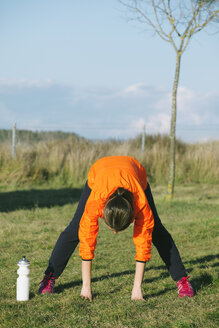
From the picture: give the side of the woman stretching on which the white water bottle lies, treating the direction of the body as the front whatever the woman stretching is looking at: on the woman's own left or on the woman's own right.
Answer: on the woman's own right

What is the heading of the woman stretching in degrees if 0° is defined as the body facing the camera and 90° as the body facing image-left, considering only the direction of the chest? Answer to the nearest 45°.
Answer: approximately 0°
